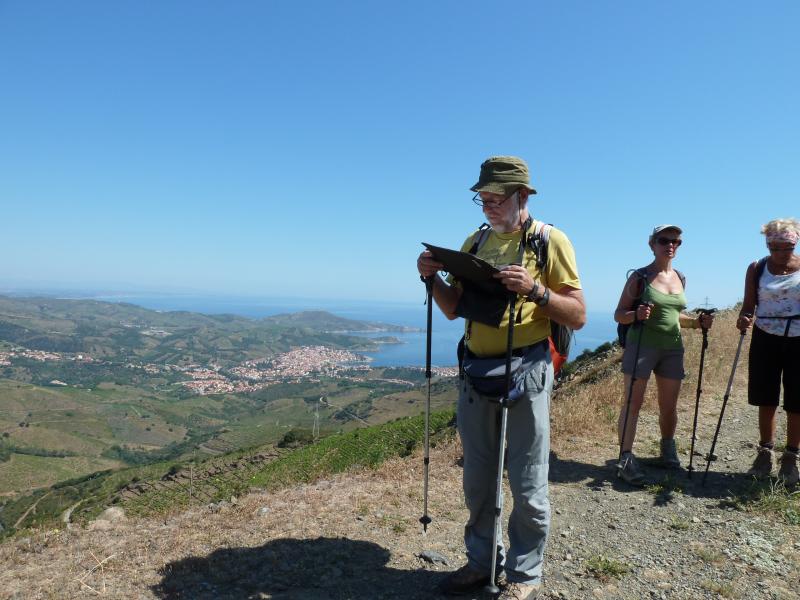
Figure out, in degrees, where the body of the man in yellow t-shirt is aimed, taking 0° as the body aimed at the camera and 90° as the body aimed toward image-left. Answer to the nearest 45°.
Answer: approximately 45°

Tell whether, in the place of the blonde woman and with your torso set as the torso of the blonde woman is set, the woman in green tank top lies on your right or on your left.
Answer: on your right

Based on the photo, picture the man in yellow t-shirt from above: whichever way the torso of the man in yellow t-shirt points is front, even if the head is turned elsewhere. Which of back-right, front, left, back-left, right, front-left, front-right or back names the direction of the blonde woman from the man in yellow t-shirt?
back

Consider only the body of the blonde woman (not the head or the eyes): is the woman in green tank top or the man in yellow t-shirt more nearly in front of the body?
the man in yellow t-shirt
